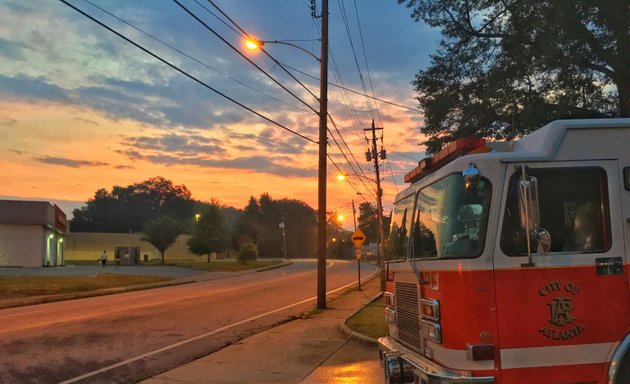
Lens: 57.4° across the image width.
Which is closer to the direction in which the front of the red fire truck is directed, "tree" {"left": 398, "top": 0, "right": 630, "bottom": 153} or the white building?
the white building

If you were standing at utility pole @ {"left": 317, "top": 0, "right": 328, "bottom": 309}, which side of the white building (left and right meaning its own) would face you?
right

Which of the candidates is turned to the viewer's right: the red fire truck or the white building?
the white building

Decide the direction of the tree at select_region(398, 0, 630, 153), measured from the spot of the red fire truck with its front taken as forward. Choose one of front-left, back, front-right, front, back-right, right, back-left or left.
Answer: back-right

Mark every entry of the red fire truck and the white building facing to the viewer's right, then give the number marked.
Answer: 1

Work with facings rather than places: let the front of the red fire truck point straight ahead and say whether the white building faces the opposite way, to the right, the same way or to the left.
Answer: the opposite way

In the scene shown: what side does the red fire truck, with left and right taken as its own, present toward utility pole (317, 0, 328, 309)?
right

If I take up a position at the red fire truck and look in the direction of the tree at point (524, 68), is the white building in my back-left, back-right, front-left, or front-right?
front-left

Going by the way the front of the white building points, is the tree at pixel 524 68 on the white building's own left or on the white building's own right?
on the white building's own right

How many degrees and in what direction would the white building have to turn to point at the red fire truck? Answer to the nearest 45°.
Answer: approximately 90° to its right

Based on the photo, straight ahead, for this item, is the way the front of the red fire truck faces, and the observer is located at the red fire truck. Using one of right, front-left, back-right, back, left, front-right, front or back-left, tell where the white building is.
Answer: right

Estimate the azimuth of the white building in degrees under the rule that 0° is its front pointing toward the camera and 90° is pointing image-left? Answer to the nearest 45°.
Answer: approximately 270°

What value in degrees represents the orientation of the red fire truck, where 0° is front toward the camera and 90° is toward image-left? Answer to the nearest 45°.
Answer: approximately 45°
